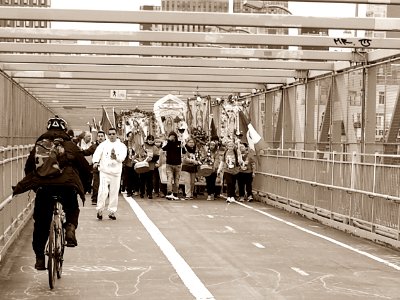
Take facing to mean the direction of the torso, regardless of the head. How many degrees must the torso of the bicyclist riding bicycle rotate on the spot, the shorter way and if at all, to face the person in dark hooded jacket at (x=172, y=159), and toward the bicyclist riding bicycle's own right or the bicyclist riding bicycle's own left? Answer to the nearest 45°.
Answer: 0° — they already face them

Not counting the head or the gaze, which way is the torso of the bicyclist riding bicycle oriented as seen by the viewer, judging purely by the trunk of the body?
away from the camera

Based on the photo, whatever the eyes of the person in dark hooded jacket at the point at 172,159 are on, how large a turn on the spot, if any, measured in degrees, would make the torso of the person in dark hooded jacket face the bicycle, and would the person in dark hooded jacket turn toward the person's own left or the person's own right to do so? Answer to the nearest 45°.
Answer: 0° — they already face it

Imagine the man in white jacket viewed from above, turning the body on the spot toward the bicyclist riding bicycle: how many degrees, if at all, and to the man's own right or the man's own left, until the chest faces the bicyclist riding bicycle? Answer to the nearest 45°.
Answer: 0° — they already face them

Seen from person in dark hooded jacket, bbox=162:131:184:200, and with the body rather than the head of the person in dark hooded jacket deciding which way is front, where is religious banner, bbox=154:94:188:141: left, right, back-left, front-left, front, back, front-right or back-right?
back

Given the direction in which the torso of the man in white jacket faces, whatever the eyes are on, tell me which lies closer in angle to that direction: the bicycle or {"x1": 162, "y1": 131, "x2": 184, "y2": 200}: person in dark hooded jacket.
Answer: the bicycle

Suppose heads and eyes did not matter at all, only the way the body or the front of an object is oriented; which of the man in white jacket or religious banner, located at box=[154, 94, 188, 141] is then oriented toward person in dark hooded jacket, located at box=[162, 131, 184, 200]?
the religious banner
